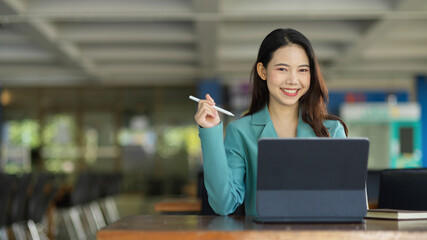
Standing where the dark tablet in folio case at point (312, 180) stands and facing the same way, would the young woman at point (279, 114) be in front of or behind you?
in front

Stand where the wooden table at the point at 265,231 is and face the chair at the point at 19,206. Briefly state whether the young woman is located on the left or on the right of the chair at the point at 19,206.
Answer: right

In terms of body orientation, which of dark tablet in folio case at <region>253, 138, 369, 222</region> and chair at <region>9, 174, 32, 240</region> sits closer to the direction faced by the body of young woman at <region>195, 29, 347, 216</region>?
the dark tablet in folio case

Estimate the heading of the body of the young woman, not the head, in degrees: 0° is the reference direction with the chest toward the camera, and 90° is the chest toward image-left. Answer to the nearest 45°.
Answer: approximately 0°

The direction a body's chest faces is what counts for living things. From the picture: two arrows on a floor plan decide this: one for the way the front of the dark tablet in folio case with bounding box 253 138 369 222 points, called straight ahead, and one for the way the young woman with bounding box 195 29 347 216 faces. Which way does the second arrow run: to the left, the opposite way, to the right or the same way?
the opposite way

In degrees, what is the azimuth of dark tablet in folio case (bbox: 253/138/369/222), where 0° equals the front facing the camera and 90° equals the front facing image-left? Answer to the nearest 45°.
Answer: approximately 180°

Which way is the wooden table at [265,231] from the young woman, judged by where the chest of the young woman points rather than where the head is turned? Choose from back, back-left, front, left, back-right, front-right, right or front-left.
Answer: front

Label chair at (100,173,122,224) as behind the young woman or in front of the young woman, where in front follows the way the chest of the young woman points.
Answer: behind

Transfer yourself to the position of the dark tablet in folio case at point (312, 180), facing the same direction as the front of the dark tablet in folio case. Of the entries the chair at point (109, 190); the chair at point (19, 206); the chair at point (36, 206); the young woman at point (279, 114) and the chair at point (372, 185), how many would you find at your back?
0

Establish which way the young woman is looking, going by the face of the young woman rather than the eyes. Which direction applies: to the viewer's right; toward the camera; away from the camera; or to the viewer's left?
toward the camera

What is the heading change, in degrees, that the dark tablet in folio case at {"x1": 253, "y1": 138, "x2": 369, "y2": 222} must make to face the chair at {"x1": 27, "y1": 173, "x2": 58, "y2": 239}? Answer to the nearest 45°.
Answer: approximately 45° to its left

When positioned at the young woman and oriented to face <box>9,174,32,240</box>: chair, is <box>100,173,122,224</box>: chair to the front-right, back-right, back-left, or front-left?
front-right

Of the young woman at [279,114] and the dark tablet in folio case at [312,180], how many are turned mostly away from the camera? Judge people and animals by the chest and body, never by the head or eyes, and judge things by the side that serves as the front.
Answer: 1

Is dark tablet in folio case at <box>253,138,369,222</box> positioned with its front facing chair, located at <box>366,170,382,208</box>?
yes

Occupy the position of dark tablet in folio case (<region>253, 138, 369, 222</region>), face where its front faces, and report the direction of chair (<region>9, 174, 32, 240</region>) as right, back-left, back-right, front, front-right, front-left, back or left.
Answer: front-left
